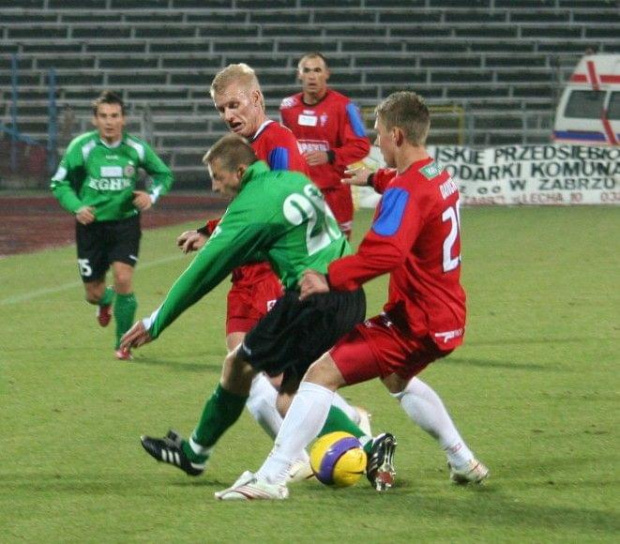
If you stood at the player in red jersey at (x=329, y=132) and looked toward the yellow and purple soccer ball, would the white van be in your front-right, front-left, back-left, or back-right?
back-left

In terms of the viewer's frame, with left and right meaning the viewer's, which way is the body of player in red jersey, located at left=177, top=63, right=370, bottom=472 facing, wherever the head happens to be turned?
facing the viewer and to the left of the viewer

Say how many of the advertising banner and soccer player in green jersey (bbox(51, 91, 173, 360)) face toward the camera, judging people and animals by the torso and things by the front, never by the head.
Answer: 2

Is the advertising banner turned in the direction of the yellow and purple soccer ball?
yes

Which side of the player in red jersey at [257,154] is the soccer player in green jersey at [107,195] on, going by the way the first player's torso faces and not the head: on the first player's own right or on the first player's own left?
on the first player's own right

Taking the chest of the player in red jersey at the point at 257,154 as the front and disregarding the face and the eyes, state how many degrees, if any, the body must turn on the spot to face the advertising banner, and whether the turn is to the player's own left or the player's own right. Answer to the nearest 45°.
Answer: approximately 135° to the player's own right

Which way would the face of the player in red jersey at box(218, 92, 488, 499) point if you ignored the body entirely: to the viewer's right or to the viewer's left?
to the viewer's left

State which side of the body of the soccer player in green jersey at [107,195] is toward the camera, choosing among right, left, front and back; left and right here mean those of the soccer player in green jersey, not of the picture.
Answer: front

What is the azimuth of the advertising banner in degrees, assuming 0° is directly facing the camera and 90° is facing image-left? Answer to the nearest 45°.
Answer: approximately 0°

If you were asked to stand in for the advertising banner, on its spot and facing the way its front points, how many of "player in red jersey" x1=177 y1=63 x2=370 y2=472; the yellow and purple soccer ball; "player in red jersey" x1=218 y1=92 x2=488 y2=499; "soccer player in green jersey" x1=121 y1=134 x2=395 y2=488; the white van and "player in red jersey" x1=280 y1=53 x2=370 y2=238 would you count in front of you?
5

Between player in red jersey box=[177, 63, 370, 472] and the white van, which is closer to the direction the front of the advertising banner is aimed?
the player in red jersey

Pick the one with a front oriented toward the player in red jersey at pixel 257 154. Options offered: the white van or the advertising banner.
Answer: the advertising banner

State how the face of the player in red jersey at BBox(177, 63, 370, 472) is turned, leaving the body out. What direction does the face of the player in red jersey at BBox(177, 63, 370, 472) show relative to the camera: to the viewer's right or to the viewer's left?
to the viewer's left
